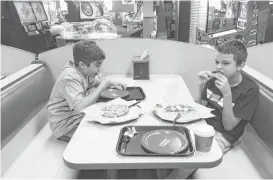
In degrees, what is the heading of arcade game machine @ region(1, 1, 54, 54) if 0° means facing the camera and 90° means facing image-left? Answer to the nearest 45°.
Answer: approximately 315°

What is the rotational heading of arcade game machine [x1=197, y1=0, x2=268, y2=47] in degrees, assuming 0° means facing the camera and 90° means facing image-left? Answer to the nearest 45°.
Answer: approximately 45°
